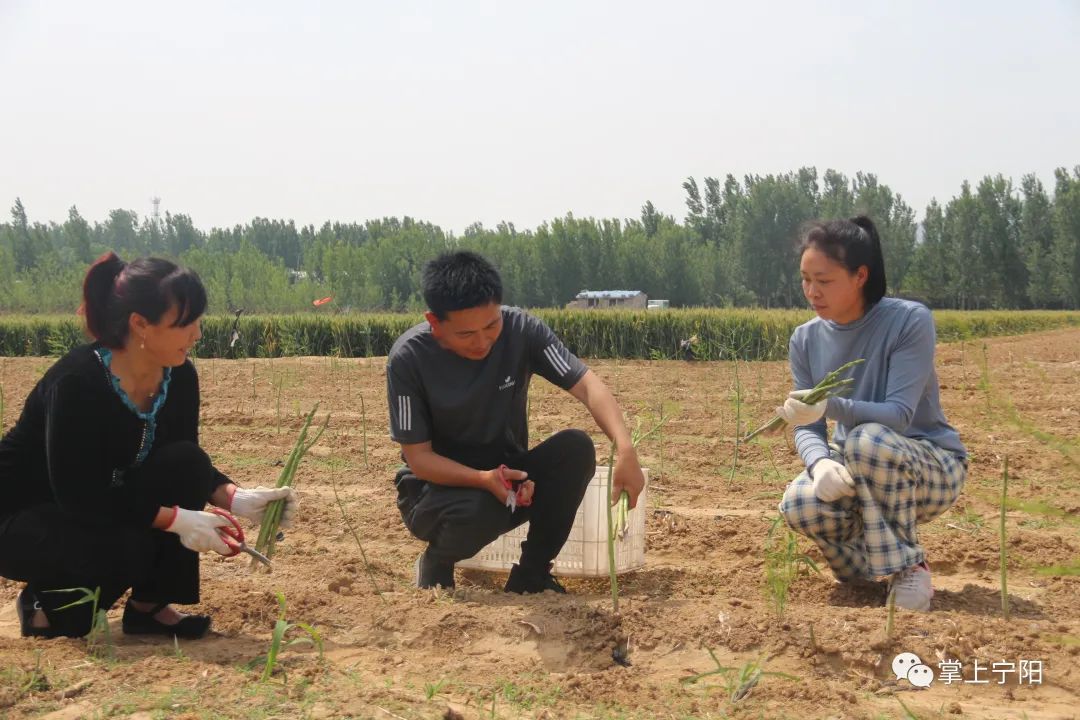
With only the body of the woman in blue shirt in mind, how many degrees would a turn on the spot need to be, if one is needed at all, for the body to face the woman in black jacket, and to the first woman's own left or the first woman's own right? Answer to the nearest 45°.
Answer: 0° — they already face them

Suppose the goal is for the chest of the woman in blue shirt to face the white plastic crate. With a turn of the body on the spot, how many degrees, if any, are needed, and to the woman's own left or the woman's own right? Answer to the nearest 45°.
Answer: approximately 45° to the woman's own right

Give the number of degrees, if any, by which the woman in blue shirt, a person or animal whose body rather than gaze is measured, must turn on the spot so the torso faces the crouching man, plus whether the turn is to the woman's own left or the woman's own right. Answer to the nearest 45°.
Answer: approximately 45° to the woman's own right

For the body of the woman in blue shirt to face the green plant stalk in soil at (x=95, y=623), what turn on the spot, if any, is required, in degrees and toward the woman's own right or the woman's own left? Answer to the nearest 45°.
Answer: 0° — they already face it

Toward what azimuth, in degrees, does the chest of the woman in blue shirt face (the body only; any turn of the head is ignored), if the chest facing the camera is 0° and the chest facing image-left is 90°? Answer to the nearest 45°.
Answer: approximately 45°
